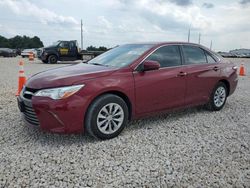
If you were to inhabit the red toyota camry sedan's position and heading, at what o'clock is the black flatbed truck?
The black flatbed truck is roughly at 4 o'clock from the red toyota camry sedan.

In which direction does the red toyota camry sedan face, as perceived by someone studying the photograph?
facing the viewer and to the left of the viewer
